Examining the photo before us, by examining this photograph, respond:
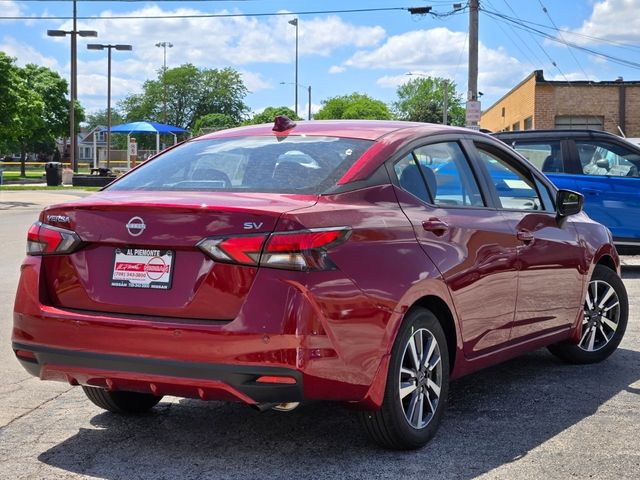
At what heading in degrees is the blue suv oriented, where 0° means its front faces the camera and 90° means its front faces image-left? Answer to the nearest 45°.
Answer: approximately 270°

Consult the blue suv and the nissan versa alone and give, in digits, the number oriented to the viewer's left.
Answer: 0

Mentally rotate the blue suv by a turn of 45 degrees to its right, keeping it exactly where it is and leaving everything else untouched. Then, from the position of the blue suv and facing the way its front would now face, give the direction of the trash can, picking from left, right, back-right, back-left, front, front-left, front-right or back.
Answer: back

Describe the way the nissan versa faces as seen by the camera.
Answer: facing away from the viewer and to the right of the viewer

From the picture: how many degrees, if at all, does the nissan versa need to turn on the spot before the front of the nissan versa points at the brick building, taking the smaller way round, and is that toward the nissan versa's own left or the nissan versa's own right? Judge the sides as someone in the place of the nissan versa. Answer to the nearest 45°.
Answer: approximately 45° to the nissan versa's own left

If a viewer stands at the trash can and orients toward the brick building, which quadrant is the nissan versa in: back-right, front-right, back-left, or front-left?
front-right

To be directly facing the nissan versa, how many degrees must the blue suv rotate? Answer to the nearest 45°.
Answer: approximately 90° to its right

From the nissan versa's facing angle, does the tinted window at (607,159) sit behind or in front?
in front

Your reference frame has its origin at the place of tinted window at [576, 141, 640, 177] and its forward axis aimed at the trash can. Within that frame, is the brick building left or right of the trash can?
right

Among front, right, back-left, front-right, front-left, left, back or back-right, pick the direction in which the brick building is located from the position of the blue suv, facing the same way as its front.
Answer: left

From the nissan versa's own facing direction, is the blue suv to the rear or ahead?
ahead
